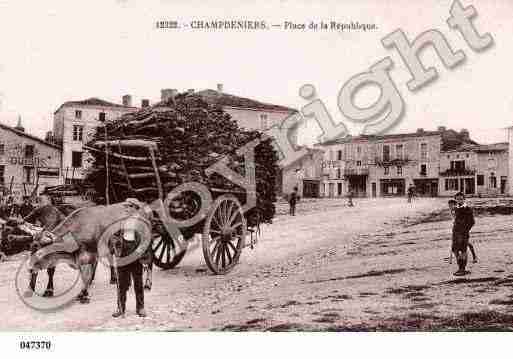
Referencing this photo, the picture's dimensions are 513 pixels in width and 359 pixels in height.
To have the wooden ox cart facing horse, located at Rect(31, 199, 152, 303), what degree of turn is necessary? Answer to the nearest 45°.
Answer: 0° — it already faces it

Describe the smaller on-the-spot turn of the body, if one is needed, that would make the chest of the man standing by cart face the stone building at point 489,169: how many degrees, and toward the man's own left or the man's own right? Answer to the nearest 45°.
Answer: approximately 90° to the man's own left

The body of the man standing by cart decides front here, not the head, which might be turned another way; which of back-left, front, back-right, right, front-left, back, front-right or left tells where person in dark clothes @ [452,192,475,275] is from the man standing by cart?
left

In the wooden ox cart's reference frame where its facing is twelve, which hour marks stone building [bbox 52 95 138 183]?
The stone building is roughly at 3 o'clock from the wooden ox cart.

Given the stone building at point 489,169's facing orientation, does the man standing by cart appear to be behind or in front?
in front

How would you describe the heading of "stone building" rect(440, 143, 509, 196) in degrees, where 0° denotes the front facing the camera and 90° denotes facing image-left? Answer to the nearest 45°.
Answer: approximately 0°

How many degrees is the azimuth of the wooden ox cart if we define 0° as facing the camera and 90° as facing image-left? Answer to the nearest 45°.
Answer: approximately 45°

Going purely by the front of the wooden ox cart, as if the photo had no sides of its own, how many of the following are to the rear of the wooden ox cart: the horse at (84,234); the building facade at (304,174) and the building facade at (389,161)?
2

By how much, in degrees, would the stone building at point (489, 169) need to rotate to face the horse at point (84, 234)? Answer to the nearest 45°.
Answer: approximately 45° to its right
